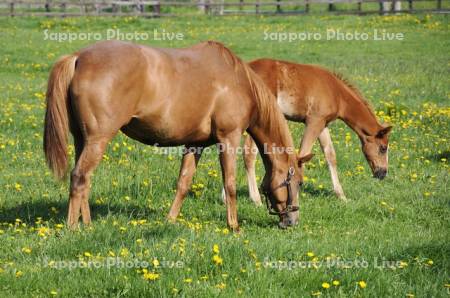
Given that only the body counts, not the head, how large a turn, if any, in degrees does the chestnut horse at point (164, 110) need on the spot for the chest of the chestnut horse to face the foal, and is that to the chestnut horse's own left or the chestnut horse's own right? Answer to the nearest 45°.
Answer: approximately 45° to the chestnut horse's own left

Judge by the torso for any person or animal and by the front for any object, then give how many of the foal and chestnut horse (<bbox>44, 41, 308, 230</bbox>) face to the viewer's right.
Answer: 2

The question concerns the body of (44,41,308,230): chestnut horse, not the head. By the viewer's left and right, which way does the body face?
facing to the right of the viewer

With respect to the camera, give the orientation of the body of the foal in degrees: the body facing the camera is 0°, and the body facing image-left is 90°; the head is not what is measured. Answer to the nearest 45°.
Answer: approximately 270°

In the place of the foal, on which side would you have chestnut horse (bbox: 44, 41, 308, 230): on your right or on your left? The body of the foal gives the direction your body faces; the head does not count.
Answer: on your right
